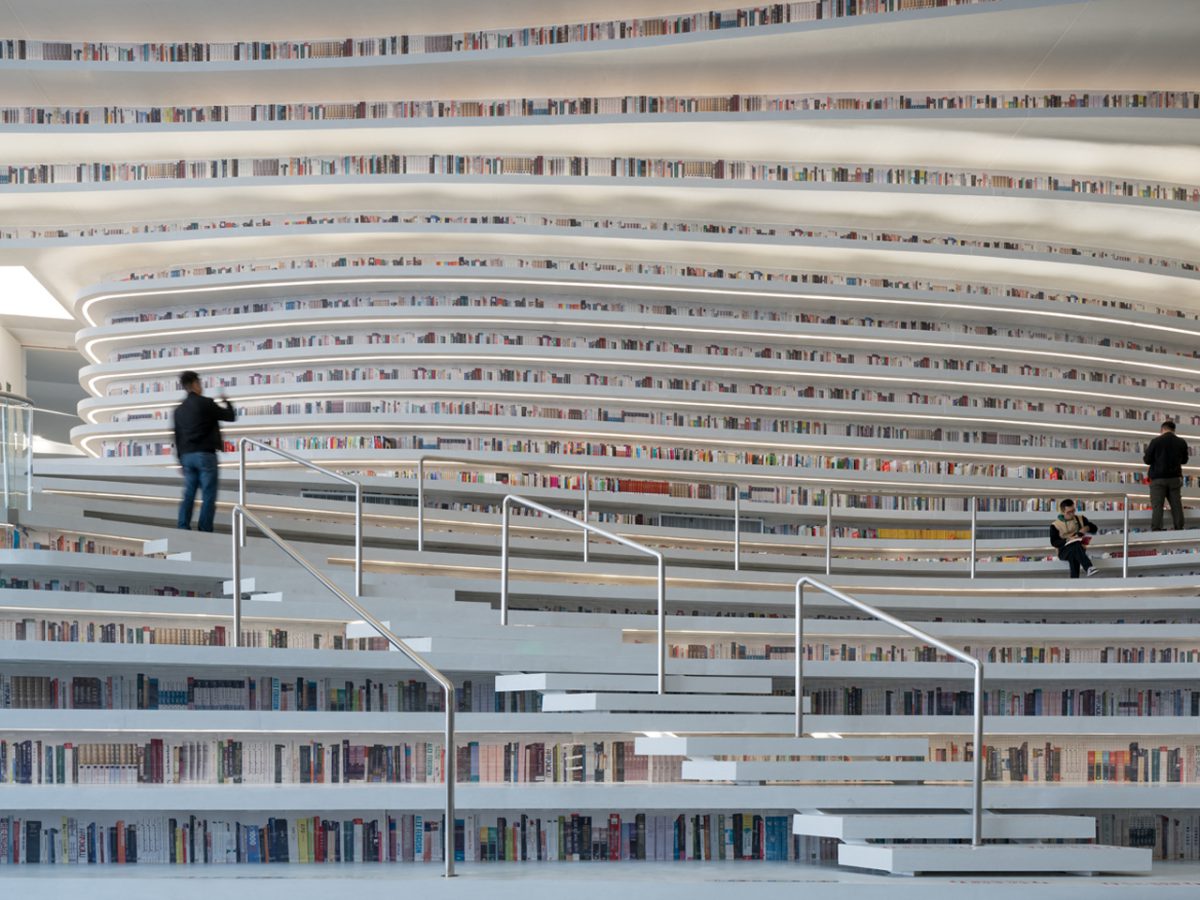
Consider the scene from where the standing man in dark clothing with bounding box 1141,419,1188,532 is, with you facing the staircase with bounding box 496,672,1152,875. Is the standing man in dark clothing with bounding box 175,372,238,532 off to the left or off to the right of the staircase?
right

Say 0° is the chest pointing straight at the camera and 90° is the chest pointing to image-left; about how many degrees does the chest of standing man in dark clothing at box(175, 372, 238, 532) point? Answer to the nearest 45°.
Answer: approximately 225°

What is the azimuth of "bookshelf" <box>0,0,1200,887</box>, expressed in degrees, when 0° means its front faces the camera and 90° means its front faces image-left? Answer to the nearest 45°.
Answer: approximately 0°

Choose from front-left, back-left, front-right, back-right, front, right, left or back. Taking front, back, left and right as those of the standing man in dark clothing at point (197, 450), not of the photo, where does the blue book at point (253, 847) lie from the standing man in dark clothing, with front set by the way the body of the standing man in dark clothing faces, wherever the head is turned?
back-right
